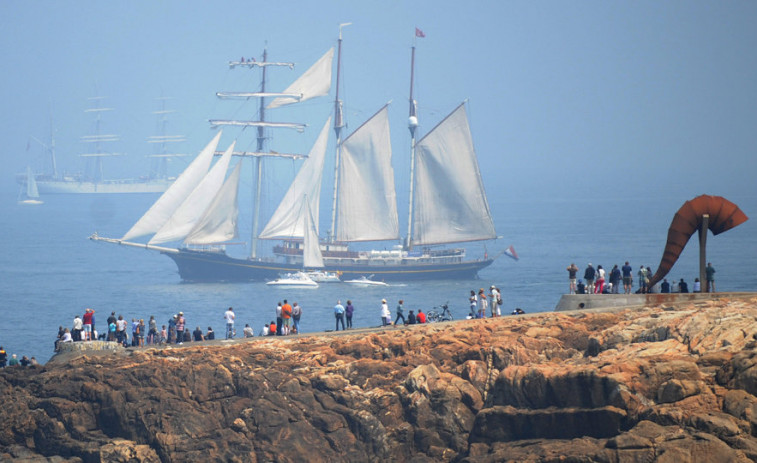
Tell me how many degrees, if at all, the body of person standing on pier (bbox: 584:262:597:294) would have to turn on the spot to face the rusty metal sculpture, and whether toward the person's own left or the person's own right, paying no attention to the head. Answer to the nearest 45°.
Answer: approximately 135° to the person's own right

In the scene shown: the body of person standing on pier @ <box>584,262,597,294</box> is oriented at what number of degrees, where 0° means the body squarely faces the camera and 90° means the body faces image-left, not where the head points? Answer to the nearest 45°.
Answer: approximately 180°

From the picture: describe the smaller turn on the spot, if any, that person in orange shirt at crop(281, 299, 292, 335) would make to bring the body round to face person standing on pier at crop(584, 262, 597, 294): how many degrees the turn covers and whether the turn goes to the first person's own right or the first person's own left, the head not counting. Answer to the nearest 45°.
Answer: approximately 90° to the first person's own right

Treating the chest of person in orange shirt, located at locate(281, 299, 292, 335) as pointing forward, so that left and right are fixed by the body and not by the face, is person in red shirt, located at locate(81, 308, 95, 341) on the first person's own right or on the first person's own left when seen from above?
on the first person's own left

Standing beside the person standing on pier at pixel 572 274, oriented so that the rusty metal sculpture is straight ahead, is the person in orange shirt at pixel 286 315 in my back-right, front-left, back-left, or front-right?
back-right

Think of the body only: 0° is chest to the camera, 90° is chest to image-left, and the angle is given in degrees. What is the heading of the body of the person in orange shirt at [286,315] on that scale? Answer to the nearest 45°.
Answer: approximately 180°

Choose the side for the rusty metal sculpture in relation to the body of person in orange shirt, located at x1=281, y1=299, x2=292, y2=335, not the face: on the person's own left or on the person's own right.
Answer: on the person's own right

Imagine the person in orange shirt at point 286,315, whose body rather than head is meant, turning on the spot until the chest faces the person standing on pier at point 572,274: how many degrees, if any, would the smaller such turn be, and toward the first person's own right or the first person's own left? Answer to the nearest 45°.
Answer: approximately 90° to the first person's own right

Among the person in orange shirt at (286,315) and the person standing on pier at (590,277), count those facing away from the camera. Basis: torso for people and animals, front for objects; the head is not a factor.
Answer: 2
